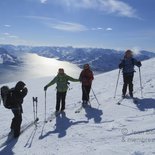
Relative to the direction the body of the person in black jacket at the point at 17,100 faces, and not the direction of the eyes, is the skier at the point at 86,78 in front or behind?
in front

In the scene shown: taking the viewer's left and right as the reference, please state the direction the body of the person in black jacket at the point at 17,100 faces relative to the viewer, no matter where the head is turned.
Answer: facing to the right of the viewer
